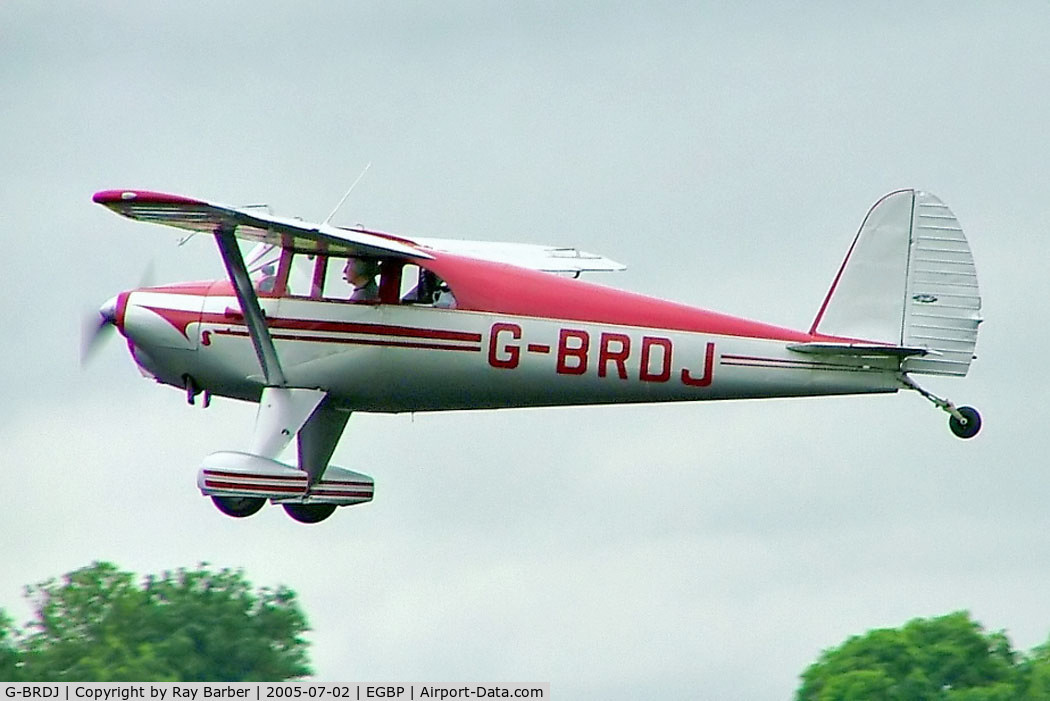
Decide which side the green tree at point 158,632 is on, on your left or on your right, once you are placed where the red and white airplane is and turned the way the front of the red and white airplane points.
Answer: on your right

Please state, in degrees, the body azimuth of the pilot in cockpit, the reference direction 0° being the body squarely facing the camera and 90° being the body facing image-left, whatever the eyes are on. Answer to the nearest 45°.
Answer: approximately 90°

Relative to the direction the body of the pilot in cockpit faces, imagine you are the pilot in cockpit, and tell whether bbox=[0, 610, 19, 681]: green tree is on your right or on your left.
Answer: on your right

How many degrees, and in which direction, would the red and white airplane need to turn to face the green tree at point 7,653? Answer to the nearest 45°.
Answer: approximately 45° to its right

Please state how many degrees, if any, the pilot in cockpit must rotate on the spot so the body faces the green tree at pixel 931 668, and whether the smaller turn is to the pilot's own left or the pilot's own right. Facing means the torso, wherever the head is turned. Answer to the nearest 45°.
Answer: approximately 135° to the pilot's own right

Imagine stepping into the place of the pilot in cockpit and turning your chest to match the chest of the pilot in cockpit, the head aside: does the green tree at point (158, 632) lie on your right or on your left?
on your right

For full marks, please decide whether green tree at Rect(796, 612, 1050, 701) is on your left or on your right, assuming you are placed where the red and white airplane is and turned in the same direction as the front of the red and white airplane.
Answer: on your right

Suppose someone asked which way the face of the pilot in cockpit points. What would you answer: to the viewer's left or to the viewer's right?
to the viewer's left

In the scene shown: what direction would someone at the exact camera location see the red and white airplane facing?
facing to the left of the viewer
